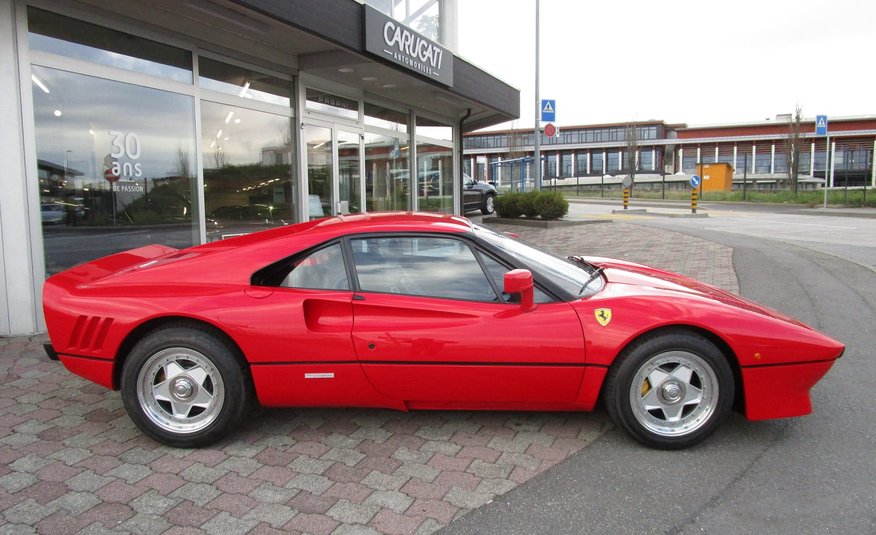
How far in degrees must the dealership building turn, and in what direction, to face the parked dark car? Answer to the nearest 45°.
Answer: approximately 90° to its left

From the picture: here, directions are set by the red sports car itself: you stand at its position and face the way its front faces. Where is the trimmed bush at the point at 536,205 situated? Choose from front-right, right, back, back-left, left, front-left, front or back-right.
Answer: left

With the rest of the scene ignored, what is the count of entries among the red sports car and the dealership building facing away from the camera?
0

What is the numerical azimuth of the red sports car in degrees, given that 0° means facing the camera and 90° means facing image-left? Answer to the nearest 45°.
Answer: approximately 270°

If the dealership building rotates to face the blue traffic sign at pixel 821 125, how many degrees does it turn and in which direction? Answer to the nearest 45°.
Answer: approximately 90° to its left

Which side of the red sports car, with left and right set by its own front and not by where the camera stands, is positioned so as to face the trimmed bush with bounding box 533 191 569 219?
left

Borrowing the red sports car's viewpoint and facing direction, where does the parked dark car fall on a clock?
The parked dark car is roughly at 9 o'clock from the red sports car.

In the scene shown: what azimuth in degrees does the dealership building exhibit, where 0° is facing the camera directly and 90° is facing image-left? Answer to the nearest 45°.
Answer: approximately 315°

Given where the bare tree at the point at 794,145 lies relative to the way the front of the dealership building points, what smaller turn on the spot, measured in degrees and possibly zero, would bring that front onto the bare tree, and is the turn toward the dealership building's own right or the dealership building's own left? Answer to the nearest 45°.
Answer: approximately 90° to the dealership building's own left

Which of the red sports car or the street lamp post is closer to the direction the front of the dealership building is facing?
the red sports car

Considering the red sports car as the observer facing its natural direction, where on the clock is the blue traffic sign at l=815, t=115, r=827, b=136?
The blue traffic sign is roughly at 10 o'clock from the red sports car.

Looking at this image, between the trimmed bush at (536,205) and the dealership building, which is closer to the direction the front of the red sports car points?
the trimmed bush

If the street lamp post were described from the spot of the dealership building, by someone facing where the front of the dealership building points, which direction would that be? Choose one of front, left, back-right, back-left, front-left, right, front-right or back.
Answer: left

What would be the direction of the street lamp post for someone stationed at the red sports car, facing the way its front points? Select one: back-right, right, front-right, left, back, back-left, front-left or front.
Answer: left

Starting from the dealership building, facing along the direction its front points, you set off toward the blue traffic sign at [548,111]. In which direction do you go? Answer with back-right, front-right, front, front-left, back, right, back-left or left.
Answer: left
